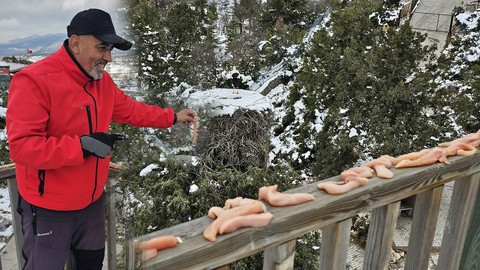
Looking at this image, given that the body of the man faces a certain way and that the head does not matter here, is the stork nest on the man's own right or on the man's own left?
on the man's own left

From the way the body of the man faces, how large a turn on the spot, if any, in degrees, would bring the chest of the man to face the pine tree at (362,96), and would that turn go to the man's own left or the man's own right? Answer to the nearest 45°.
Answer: approximately 90° to the man's own left

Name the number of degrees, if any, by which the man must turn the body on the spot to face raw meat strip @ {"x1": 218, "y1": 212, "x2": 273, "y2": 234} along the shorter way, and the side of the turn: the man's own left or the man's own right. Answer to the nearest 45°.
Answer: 0° — they already face it

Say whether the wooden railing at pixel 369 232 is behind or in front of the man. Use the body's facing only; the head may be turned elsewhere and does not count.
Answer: in front

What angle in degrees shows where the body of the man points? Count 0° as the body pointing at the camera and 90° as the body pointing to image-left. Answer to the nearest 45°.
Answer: approximately 315°

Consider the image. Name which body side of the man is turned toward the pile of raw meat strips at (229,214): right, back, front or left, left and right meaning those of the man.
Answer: front

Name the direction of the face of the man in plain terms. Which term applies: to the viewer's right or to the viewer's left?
to the viewer's right
